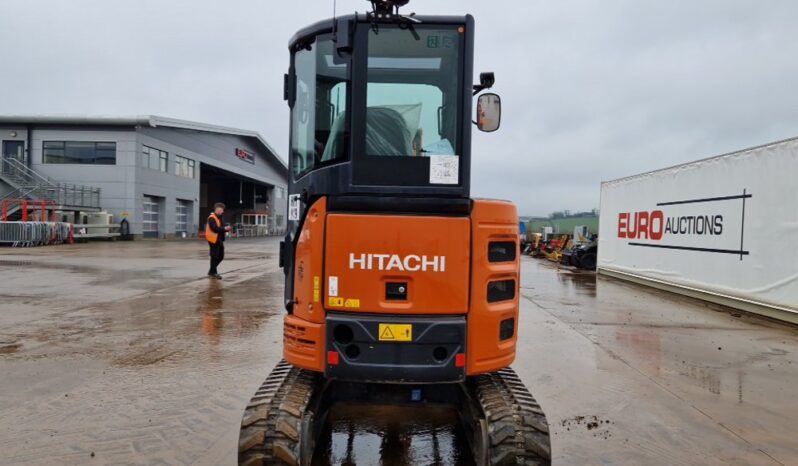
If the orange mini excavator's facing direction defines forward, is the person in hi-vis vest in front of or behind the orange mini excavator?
in front

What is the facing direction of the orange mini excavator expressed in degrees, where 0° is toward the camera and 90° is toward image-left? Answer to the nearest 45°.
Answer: approximately 180°

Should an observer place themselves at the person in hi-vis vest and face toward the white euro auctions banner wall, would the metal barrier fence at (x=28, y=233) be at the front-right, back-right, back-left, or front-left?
back-left

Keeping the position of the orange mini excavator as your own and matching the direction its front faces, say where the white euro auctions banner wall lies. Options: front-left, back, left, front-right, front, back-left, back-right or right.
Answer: front-right

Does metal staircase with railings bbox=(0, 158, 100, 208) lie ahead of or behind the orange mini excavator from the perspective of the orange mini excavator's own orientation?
ahead

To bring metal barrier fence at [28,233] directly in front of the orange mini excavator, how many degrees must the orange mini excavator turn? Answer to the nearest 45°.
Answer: approximately 45° to its left
